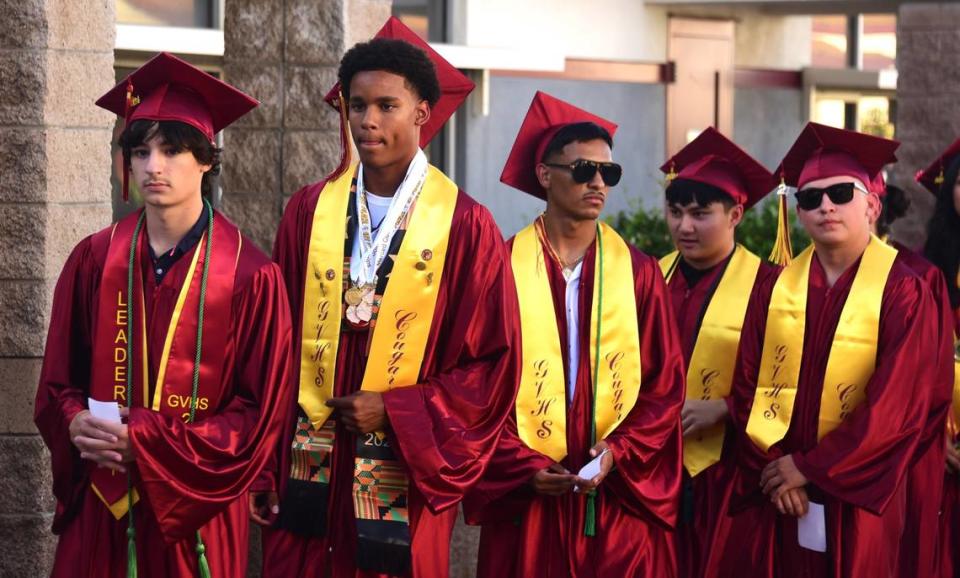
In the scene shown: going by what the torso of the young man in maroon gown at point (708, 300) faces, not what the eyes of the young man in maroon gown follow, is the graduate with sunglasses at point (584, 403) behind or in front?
in front

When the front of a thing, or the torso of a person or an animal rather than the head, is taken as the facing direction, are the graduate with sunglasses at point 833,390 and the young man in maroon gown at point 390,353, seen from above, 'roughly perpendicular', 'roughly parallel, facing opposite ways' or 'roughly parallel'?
roughly parallel

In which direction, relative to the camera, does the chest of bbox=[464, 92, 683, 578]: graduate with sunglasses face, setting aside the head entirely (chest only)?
toward the camera

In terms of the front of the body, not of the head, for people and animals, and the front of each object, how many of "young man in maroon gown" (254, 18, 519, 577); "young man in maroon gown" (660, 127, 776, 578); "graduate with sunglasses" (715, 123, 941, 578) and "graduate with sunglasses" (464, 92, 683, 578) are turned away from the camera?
0

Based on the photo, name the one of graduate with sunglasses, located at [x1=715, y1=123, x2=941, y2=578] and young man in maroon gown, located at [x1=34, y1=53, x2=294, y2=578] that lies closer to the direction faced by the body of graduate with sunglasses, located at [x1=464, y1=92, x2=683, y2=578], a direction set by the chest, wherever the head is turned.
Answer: the young man in maroon gown

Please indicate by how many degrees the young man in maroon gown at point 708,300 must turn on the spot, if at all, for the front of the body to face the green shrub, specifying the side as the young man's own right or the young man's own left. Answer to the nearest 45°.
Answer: approximately 135° to the young man's own right

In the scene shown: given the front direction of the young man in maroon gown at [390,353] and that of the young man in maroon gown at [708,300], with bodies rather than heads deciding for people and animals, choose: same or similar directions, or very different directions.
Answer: same or similar directions

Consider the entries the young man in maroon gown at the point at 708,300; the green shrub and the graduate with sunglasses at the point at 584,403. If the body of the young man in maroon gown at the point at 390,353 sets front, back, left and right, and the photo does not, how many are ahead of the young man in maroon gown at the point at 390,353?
0

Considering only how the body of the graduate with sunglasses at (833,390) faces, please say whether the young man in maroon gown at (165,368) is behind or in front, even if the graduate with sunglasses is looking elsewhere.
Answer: in front

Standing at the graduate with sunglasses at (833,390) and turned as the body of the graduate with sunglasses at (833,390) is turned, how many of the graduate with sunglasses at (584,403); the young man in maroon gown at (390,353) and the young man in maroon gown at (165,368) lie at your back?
0

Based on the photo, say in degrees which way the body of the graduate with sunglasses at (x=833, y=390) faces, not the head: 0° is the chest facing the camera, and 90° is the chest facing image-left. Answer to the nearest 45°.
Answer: approximately 45°

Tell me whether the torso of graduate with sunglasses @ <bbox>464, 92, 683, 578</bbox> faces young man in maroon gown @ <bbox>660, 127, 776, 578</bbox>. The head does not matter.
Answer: no

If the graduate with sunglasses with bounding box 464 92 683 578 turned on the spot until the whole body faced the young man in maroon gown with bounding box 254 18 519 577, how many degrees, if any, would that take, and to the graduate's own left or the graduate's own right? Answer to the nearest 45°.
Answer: approximately 45° to the graduate's own right
